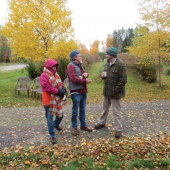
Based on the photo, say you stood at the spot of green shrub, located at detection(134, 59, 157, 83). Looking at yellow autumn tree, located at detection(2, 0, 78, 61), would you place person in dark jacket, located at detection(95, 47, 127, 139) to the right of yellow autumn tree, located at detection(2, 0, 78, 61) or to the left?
left

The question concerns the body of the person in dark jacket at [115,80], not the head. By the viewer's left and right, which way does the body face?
facing the viewer and to the left of the viewer

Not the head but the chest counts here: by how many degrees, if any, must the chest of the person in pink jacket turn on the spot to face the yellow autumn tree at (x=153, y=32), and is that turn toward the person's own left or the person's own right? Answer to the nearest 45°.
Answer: approximately 90° to the person's own left

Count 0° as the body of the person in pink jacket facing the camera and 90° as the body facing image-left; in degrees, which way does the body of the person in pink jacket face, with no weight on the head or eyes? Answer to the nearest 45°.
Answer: approximately 315°

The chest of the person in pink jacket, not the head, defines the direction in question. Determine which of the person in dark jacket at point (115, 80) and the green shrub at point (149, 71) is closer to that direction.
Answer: the person in dark jacket

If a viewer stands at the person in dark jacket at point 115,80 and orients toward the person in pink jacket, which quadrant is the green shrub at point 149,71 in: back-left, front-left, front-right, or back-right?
back-right

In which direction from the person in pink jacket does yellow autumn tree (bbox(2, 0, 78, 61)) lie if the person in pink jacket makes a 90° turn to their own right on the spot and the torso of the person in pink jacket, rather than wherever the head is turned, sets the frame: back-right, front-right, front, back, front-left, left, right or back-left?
back-right

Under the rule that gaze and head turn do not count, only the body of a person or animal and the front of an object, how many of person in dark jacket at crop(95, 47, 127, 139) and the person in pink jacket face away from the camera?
0

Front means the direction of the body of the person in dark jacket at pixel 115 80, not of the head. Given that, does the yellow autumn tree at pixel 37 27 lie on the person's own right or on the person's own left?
on the person's own right
